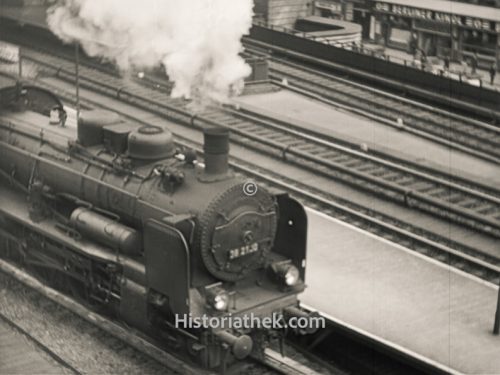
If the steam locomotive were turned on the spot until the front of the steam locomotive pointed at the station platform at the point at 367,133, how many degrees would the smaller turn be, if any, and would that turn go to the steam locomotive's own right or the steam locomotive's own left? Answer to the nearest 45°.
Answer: approximately 90° to the steam locomotive's own left

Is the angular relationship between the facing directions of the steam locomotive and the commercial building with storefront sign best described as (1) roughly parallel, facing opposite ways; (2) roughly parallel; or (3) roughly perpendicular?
roughly perpendicular

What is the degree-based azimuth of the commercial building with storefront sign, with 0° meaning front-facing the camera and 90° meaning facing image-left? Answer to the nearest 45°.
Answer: approximately 45°

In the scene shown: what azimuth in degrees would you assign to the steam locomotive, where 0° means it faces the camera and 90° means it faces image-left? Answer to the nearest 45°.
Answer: approximately 315°

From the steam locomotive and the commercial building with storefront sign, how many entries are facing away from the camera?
0

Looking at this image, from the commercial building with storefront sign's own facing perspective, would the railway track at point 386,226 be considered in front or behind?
in front

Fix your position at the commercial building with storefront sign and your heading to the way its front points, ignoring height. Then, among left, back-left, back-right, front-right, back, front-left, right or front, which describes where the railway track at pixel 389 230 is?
front-left

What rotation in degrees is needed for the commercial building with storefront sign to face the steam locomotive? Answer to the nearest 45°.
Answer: approximately 45° to its left

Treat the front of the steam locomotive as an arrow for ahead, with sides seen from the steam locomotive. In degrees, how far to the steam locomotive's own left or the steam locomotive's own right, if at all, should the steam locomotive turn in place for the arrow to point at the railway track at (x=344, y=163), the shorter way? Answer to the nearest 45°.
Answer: approximately 90° to the steam locomotive's own left

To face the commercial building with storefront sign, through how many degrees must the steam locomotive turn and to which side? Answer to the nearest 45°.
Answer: approximately 90° to its left

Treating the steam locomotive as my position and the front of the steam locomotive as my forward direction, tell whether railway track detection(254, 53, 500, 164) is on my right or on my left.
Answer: on my left

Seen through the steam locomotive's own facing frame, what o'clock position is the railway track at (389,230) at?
The railway track is roughly at 9 o'clock from the steam locomotive.
